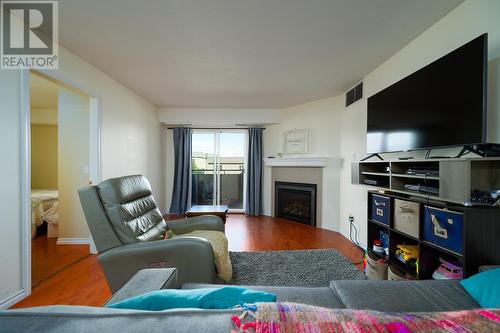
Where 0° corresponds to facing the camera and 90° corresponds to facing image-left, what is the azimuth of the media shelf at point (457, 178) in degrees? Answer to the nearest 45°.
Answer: approximately 45°

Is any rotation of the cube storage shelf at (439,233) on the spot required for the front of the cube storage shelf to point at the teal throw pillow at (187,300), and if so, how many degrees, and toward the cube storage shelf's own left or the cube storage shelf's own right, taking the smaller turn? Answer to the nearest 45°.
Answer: approximately 45° to the cube storage shelf's own left

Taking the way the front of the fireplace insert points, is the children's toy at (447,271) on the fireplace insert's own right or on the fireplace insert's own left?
on the fireplace insert's own left

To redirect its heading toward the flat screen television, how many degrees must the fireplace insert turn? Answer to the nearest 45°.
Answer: approximately 45° to its left

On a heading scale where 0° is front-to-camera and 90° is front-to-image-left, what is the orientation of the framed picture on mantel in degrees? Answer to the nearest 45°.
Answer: approximately 45°

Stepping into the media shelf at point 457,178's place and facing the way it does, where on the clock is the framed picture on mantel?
The framed picture on mantel is roughly at 3 o'clock from the media shelf.

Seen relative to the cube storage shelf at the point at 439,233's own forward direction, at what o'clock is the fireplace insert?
The fireplace insert is roughly at 3 o'clock from the cube storage shelf.
